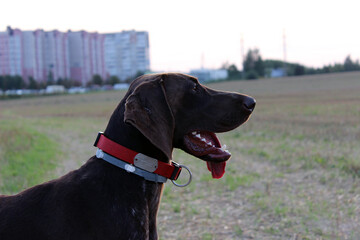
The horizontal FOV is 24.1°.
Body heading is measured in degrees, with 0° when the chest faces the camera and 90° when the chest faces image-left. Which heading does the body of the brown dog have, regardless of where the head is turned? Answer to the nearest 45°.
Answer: approximately 270°
